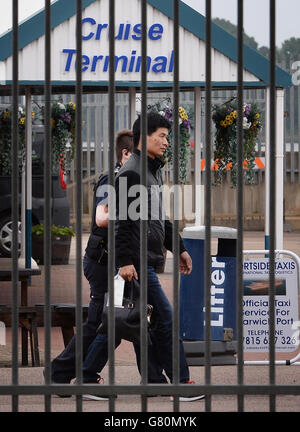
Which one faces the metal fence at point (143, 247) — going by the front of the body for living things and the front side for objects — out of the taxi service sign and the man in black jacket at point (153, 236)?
the taxi service sign

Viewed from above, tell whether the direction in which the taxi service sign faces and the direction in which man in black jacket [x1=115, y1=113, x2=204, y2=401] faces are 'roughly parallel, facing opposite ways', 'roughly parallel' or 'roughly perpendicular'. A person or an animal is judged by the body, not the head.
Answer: roughly perpendicular

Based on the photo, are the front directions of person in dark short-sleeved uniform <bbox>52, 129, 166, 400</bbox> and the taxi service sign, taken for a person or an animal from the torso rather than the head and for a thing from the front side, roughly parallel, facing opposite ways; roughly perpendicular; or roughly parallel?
roughly perpendicular

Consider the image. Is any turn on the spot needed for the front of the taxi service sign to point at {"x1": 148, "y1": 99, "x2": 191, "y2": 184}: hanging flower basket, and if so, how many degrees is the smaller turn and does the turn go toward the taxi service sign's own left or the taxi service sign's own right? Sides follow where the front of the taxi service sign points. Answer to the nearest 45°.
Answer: approximately 180°

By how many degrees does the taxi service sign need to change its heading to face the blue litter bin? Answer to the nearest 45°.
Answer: approximately 45° to its right

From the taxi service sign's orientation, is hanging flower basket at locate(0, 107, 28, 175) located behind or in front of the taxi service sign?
behind

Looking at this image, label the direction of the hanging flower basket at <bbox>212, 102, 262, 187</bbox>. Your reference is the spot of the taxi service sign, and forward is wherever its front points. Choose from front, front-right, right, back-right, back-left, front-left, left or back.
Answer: back
